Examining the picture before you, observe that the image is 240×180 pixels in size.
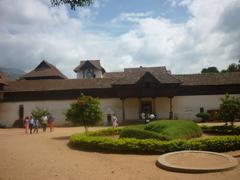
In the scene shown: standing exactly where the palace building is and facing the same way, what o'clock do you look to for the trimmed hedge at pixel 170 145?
The trimmed hedge is roughly at 12 o'clock from the palace building.

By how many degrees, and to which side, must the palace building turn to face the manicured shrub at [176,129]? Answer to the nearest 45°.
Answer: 0° — it already faces it

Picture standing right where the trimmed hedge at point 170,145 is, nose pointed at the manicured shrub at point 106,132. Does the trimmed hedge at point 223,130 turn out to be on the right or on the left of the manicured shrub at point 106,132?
right

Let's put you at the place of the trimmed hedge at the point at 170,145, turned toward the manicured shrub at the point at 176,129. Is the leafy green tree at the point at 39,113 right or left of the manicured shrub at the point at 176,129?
left

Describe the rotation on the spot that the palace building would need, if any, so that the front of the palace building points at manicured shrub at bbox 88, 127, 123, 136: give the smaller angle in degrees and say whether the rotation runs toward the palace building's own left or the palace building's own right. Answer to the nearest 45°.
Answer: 0° — it already faces it

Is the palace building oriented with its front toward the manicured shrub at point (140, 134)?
yes

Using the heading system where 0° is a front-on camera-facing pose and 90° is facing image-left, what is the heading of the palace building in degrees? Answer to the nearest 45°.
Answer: approximately 0°

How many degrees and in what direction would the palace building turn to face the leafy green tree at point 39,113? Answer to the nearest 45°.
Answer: approximately 90° to its right
